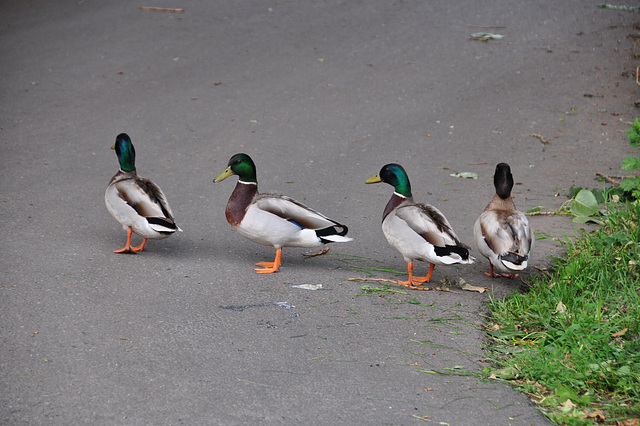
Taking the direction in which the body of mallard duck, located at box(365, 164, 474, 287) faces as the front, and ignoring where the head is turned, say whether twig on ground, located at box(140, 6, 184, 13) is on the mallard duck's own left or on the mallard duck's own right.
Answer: on the mallard duck's own right

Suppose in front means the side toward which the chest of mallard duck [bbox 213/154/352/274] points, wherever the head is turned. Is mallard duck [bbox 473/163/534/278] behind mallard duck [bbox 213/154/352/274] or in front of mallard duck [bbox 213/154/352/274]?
behind

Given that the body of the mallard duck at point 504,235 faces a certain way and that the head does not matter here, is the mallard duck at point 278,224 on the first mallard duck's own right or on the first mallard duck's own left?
on the first mallard duck's own left

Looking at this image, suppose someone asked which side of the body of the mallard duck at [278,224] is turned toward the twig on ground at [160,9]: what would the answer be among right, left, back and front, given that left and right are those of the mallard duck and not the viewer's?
right

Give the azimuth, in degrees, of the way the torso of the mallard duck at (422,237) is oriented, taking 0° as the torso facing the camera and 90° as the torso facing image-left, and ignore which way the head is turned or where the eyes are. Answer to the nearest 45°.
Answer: approximately 90°

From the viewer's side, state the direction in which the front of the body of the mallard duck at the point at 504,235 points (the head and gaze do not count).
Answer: away from the camera

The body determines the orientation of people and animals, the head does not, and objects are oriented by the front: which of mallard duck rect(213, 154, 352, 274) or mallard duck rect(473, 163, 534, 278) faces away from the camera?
mallard duck rect(473, 163, 534, 278)

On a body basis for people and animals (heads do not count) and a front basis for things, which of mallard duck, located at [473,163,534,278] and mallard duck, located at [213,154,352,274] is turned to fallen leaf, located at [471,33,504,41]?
mallard duck, located at [473,163,534,278]

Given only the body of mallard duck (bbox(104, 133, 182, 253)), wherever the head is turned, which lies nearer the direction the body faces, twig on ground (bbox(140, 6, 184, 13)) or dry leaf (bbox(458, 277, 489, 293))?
the twig on ground

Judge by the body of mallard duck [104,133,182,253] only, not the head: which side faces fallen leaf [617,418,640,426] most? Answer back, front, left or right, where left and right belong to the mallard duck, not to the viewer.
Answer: back

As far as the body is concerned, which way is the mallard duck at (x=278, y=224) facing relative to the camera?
to the viewer's left

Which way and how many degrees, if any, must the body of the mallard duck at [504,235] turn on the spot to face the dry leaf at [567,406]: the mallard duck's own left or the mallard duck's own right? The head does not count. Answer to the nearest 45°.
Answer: approximately 180°

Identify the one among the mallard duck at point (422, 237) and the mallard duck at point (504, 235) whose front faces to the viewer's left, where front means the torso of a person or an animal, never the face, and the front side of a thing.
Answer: the mallard duck at point (422, 237)
